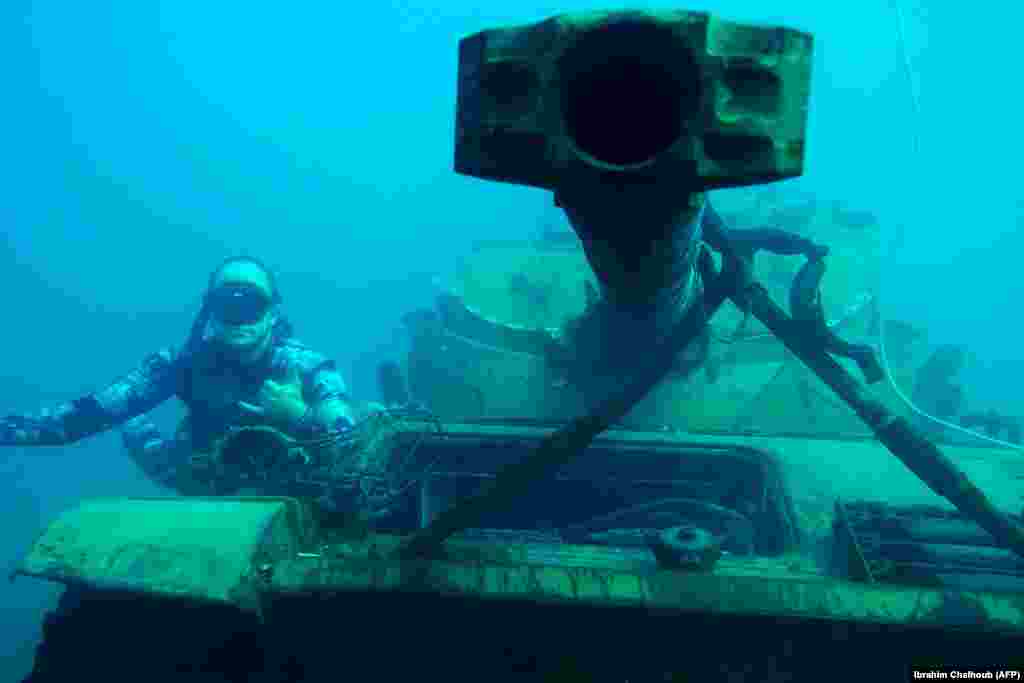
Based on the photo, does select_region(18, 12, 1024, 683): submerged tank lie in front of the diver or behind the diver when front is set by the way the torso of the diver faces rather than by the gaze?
in front

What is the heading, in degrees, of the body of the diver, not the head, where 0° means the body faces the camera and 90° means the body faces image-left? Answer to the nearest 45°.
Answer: approximately 0°
